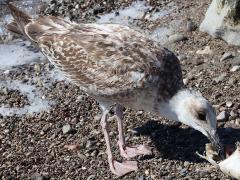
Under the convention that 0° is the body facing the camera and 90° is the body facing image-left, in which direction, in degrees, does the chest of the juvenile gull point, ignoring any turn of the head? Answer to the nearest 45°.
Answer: approximately 270°

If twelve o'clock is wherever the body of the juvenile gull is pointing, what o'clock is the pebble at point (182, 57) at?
The pebble is roughly at 10 o'clock from the juvenile gull.

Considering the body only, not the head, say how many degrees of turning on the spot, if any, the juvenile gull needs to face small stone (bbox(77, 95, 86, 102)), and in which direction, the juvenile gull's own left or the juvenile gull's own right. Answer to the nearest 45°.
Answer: approximately 135° to the juvenile gull's own left

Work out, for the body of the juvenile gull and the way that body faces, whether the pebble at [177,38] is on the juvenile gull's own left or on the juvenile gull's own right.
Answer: on the juvenile gull's own left

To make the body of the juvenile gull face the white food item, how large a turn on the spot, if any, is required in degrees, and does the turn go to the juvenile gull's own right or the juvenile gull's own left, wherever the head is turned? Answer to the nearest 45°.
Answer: approximately 45° to the juvenile gull's own right

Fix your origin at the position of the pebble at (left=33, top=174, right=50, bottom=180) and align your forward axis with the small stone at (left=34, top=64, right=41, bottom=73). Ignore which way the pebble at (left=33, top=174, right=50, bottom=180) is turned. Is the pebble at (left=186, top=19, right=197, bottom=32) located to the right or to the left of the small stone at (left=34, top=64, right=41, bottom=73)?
right

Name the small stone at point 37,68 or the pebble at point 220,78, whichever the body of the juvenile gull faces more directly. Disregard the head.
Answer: the pebble
